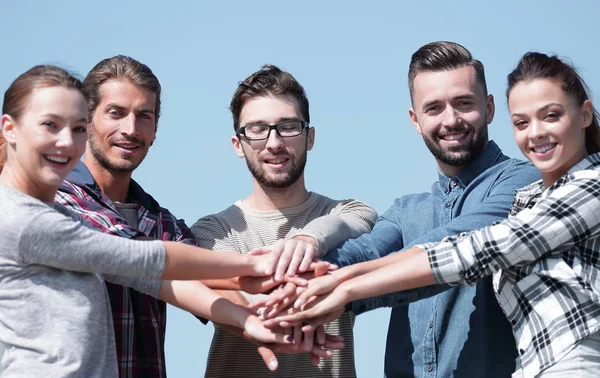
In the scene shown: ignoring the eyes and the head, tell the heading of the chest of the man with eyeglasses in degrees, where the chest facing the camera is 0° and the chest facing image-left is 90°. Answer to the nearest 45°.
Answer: approximately 0°
